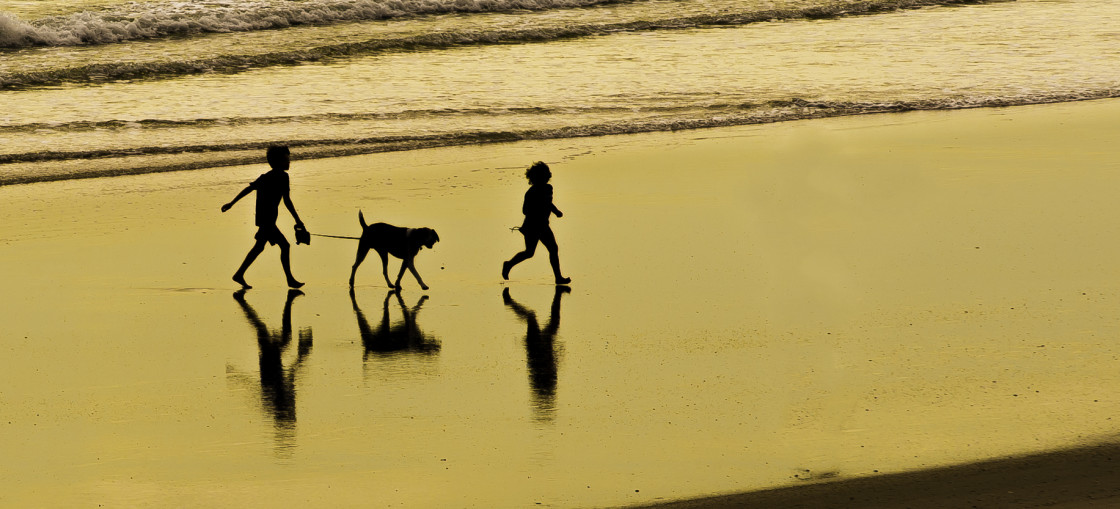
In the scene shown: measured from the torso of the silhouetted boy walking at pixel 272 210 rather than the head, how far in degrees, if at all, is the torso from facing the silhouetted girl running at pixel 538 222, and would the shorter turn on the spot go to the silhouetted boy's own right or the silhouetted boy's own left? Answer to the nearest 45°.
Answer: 0° — they already face them

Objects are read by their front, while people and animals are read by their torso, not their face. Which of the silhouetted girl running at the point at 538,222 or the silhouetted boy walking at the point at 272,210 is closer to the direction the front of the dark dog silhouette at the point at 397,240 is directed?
the silhouetted girl running

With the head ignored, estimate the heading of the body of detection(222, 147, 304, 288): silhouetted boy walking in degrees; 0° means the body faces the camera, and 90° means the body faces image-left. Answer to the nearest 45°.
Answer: approximately 270°

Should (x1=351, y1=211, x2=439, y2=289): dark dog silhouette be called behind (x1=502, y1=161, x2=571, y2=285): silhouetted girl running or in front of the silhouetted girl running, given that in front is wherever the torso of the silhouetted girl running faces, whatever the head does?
behind

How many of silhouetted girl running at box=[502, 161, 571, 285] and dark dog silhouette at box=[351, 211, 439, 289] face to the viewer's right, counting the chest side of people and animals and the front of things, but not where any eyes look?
2

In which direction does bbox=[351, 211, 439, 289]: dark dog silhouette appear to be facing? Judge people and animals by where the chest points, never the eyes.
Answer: to the viewer's right

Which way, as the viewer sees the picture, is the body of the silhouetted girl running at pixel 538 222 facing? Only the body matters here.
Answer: to the viewer's right

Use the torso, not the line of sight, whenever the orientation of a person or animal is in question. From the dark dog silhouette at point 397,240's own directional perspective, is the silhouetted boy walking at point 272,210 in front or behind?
behind

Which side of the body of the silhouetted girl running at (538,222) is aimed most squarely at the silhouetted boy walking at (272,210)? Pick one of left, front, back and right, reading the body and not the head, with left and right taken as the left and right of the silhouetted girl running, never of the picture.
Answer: back

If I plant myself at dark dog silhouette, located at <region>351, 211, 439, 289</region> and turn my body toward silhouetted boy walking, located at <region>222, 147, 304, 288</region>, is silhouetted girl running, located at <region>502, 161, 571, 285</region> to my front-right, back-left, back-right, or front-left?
back-right

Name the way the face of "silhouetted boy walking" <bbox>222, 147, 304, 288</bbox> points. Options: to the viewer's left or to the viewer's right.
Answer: to the viewer's right
